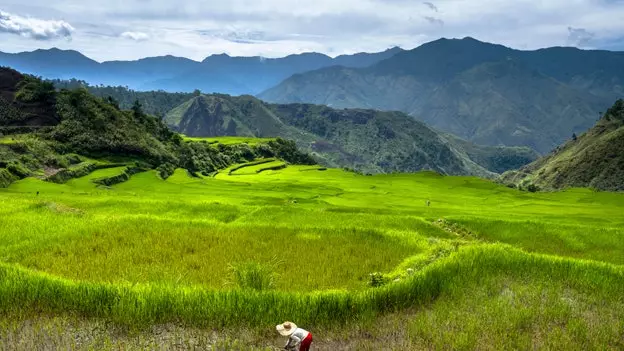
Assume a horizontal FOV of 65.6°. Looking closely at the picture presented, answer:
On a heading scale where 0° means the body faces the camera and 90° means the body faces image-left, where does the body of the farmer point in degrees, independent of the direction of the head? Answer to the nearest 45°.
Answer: approximately 90°

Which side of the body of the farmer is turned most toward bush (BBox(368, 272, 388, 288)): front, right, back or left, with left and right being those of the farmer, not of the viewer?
right
